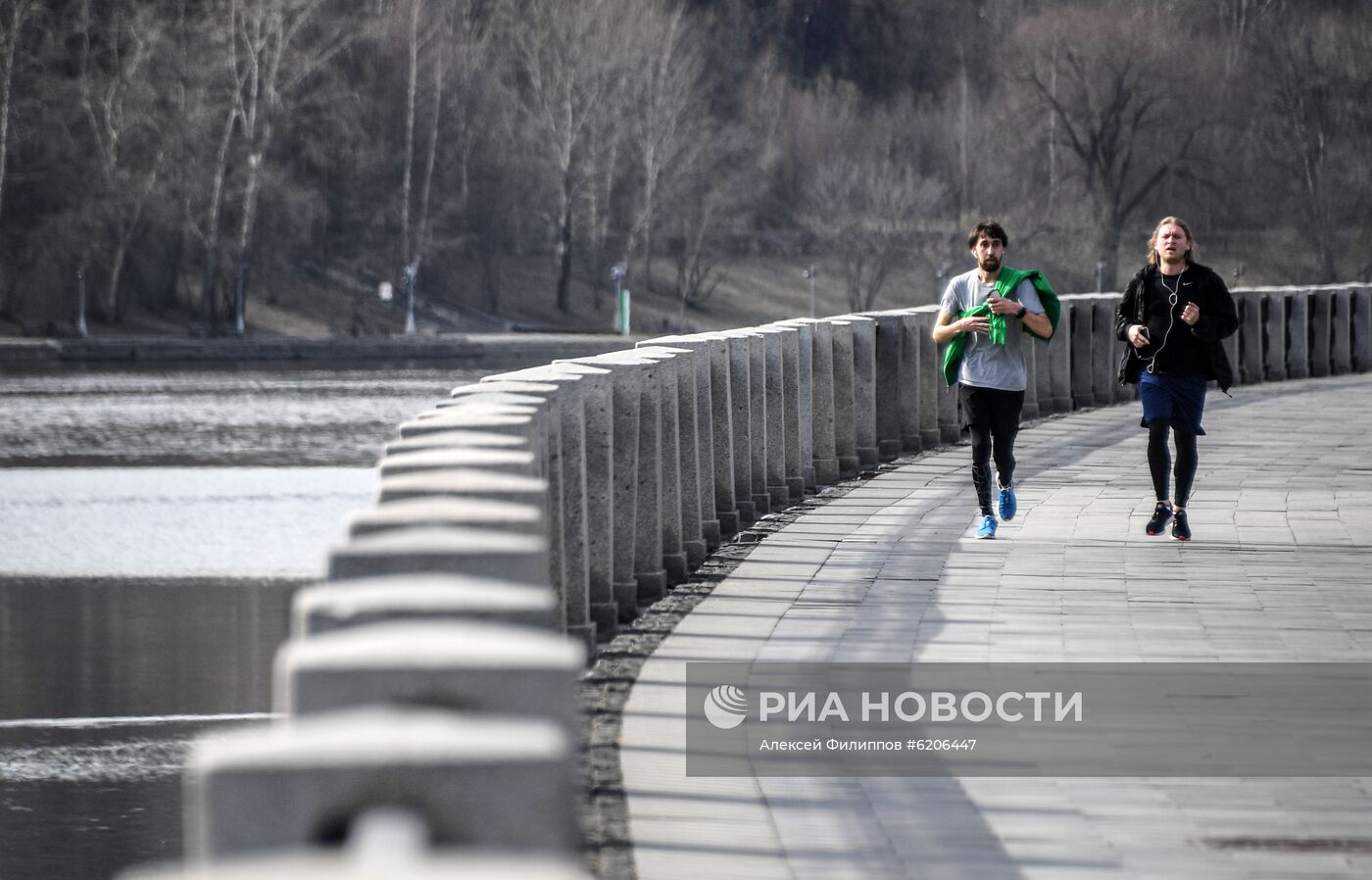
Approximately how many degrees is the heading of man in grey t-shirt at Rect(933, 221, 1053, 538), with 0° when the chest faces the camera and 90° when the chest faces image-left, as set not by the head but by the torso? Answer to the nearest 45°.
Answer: approximately 0°
